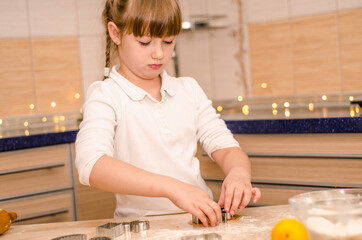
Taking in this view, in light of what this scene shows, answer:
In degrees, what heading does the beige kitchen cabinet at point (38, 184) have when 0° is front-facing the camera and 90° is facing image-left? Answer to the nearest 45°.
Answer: approximately 315°

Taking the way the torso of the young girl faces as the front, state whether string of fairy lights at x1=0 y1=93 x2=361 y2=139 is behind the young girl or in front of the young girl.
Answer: behind

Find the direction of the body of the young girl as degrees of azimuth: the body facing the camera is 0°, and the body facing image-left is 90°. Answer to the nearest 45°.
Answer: approximately 315°
